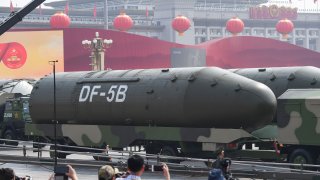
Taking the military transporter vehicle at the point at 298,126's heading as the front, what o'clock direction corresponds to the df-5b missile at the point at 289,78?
The df-5b missile is roughly at 9 o'clock from the military transporter vehicle.

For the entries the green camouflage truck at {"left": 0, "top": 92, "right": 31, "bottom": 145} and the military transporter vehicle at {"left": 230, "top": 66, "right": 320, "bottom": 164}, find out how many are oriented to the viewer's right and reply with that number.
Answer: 2

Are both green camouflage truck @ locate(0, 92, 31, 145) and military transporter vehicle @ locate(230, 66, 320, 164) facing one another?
no

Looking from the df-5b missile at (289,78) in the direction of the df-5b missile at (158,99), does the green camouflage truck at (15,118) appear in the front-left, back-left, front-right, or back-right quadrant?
front-right

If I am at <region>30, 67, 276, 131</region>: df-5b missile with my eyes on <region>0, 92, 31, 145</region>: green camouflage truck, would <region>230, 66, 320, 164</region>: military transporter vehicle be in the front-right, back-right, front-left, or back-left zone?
back-right

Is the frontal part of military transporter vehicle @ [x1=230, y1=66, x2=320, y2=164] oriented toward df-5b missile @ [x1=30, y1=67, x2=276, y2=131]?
no

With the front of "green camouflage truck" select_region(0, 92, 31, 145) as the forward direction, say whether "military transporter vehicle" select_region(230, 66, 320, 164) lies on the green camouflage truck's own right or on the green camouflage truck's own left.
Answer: on the green camouflage truck's own right

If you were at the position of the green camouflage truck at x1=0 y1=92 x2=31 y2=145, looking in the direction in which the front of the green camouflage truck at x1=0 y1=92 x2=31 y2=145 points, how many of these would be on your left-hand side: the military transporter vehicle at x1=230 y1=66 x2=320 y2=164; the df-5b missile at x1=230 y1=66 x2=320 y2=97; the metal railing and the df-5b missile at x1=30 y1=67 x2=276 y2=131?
0

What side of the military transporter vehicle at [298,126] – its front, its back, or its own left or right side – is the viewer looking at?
right
